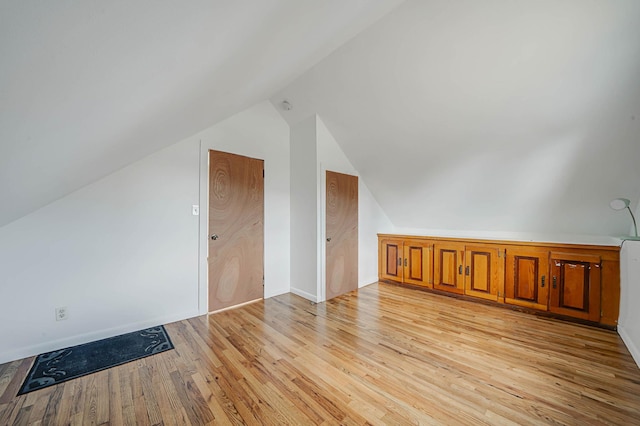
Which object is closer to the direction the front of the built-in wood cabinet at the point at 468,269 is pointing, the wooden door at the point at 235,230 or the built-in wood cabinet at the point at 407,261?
the wooden door

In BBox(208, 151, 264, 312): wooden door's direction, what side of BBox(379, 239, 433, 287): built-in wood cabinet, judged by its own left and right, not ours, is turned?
front

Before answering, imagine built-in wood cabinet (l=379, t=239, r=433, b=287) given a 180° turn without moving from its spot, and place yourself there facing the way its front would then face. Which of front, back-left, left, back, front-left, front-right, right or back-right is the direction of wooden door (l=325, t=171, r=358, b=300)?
back

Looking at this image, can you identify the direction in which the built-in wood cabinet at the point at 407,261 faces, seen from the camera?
facing the viewer and to the left of the viewer

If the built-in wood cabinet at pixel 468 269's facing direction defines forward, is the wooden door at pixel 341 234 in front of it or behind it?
in front

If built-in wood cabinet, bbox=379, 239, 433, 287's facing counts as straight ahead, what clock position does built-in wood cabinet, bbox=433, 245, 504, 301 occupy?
built-in wood cabinet, bbox=433, 245, 504, 301 is roughly at 8 o'clock from built-in wood cabinet, bbox=379, 239, 433, 287.

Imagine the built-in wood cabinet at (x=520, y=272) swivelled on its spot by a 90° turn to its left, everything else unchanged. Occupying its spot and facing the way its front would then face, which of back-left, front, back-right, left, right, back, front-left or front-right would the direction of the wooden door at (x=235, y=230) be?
right

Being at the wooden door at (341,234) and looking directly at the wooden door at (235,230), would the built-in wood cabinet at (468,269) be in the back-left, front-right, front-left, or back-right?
back-left

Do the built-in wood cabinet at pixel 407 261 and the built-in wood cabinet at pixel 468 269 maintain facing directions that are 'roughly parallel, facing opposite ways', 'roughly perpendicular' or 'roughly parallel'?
roughly parallel
